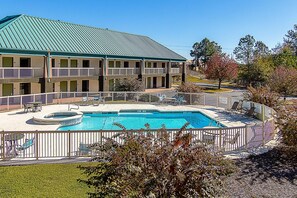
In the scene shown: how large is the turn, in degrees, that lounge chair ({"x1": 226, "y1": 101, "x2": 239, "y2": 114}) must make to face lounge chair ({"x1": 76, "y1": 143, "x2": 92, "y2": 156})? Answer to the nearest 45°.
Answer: approximately 45° to its left

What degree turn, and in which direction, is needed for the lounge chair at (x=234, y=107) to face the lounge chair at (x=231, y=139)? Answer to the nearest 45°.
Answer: approximately 45° to its left

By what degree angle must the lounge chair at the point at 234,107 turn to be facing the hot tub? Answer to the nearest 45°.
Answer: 0° — it already faces it

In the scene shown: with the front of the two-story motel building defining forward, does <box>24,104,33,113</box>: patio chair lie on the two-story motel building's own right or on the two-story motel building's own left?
on the two-story motel building's own right

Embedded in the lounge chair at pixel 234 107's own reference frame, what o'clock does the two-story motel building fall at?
The two-story motel building is roughly at 2 o'clock from the lounge chair.

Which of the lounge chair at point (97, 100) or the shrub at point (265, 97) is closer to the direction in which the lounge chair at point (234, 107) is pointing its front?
the lounge chair
